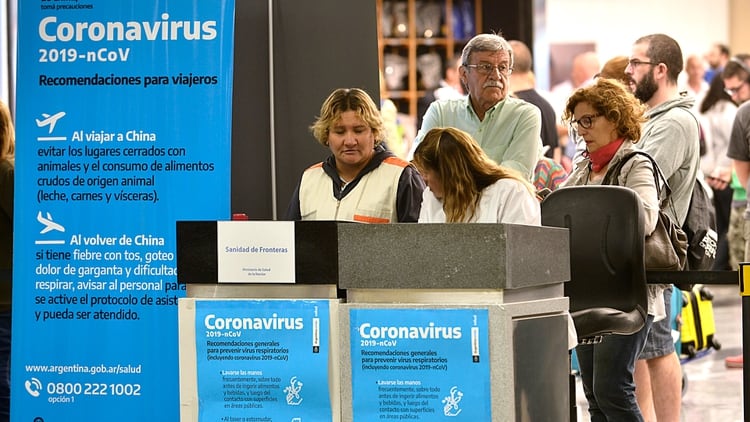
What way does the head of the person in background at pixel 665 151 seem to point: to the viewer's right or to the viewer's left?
to the viewer's left

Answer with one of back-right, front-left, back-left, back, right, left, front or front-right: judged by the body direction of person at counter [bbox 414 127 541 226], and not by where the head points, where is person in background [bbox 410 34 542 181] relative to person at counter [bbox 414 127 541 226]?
back-right

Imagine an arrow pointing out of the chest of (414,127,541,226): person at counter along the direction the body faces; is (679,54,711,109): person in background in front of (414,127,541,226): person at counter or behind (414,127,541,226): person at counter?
behind

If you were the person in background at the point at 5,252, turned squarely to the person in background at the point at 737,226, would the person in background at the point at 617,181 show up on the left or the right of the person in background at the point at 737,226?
right
